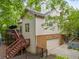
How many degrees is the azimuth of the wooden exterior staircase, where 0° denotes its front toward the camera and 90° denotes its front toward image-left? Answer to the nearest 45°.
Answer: approximately 45°
